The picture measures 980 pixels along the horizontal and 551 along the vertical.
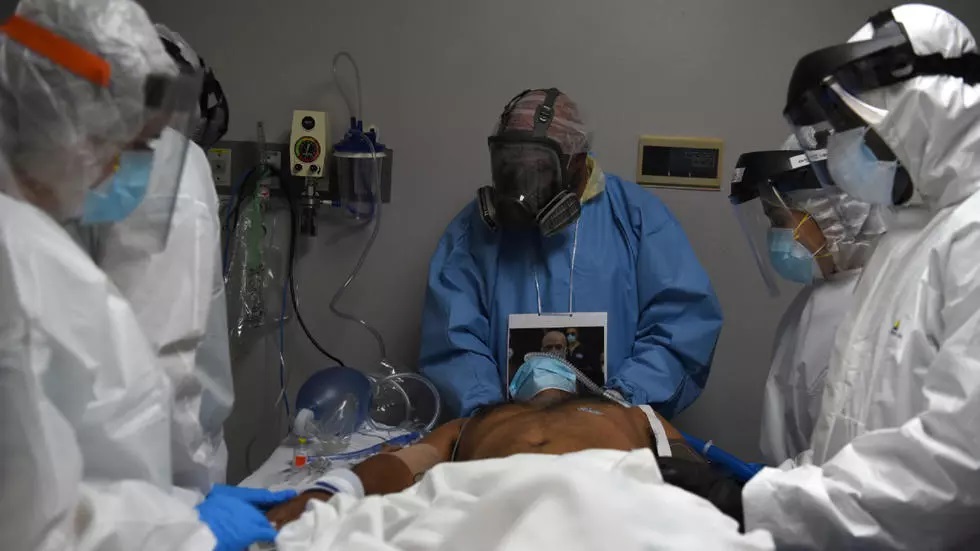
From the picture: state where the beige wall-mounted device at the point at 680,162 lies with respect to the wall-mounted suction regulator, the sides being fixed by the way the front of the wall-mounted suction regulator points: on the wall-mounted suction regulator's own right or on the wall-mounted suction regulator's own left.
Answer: on the wall-mounted suction regulator's own left

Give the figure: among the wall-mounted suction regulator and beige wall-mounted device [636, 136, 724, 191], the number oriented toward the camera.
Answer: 2

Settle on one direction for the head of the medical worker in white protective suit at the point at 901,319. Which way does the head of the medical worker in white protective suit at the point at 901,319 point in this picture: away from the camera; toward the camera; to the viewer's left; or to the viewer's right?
to the viewer's left

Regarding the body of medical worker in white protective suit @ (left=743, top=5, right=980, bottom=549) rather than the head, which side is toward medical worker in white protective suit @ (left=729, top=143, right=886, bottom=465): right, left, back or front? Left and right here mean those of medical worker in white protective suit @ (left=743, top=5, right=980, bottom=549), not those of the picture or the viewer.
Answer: right

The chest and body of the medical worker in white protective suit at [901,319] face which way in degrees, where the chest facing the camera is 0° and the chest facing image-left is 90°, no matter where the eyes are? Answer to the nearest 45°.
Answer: approximately 90°

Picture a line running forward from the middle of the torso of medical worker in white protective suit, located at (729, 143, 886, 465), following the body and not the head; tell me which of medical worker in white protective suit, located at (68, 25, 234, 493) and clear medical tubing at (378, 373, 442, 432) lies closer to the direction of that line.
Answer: the clear medical tubing

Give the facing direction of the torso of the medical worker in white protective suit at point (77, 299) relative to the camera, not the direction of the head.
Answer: to the viewer's right

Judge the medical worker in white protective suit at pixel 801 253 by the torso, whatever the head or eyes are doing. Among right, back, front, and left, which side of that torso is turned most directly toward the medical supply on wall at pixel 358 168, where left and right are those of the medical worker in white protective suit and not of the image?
front

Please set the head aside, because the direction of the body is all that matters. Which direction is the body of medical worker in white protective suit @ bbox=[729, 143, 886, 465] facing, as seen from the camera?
to the viewer's left

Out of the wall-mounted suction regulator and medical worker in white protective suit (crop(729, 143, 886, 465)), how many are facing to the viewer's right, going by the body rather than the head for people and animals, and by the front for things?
0

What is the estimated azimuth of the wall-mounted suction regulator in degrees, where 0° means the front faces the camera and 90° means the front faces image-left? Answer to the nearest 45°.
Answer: approximately 0°
